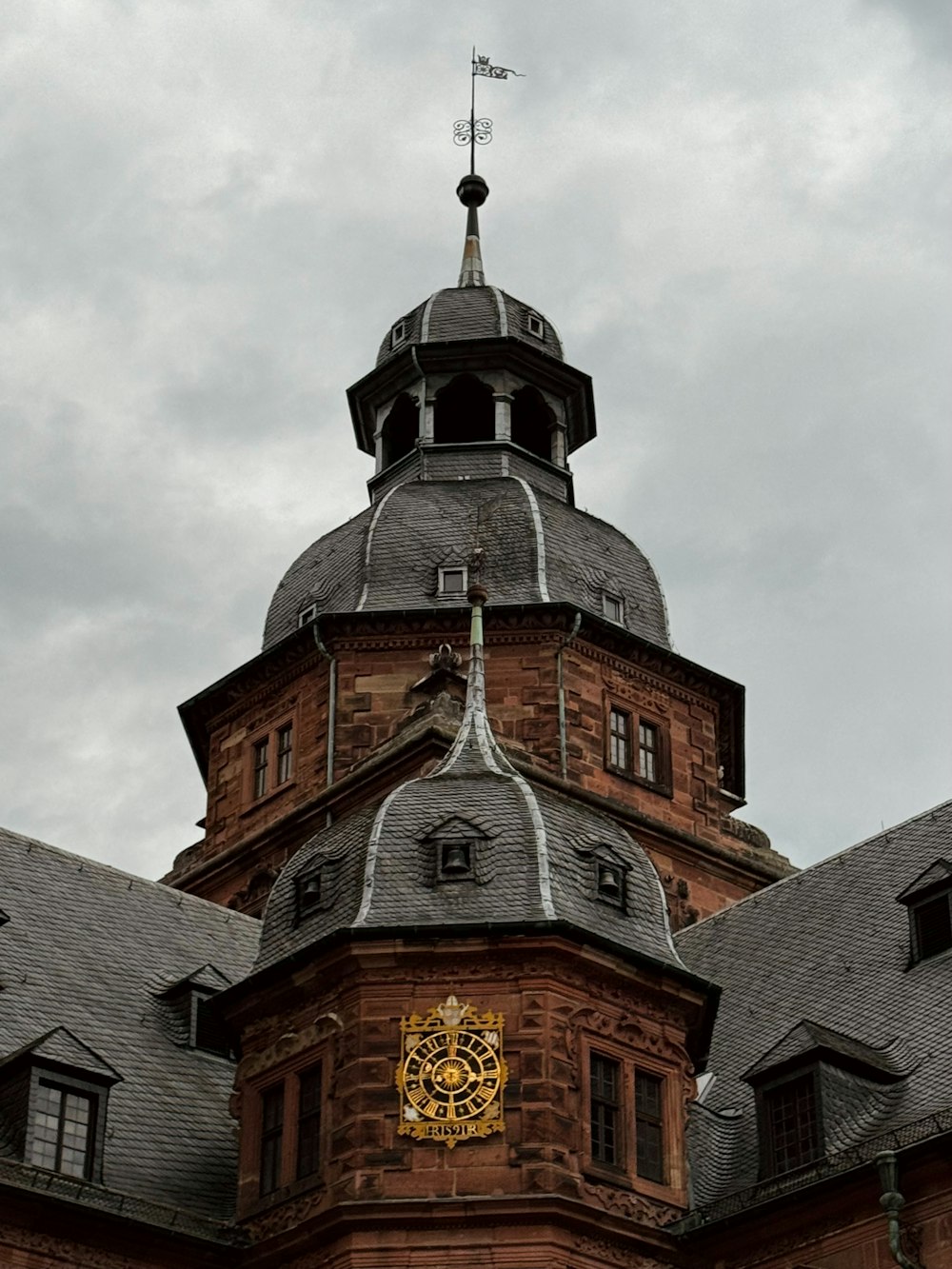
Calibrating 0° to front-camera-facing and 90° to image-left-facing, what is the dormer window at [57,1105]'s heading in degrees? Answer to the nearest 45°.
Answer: approximately 315°

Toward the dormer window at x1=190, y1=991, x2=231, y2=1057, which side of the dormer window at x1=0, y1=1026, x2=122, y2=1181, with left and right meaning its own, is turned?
left

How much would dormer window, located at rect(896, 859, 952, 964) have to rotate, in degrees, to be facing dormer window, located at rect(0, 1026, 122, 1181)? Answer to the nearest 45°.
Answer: approximately 45° to its right

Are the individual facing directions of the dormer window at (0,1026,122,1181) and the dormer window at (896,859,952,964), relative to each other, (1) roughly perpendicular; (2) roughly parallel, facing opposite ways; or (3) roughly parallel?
roughly perpendicular
